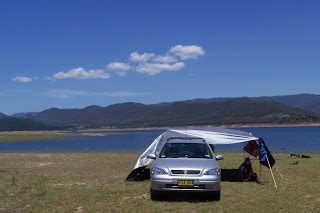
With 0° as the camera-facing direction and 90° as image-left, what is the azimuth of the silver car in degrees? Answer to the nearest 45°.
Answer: approximately 0°

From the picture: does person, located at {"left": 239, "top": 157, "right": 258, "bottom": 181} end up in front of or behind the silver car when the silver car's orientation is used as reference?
behind
